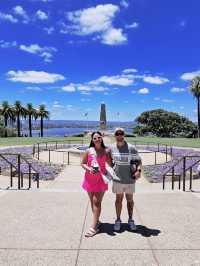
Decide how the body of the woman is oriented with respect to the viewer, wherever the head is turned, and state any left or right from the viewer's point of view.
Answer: facing the viewer

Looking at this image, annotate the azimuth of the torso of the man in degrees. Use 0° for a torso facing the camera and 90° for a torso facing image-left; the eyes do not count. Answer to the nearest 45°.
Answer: approximately 0°

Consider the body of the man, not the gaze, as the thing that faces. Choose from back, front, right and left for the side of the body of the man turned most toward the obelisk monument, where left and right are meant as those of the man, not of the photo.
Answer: back

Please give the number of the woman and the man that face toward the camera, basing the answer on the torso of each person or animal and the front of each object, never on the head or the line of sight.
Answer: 2

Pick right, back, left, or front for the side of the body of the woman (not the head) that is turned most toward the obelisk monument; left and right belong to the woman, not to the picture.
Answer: back
